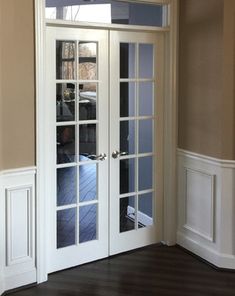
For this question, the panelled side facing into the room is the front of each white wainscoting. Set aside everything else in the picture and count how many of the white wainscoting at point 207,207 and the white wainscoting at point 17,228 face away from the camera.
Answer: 0

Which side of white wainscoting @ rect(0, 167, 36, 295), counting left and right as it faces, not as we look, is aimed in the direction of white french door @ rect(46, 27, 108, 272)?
left

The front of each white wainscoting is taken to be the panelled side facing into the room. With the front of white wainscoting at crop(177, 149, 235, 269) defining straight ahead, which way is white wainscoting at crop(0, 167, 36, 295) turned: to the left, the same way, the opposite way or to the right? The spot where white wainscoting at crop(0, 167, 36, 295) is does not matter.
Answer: to the left

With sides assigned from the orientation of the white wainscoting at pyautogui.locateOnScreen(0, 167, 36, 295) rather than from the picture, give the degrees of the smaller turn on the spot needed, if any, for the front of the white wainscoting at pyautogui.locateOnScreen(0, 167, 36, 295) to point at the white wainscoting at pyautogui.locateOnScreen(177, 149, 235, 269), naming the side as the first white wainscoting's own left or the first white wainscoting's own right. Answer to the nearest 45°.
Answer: approximately 45° to the first white wainscoting's own left

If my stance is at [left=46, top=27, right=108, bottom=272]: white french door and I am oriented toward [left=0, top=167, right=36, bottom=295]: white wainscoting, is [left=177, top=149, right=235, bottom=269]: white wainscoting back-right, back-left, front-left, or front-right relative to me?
back-left

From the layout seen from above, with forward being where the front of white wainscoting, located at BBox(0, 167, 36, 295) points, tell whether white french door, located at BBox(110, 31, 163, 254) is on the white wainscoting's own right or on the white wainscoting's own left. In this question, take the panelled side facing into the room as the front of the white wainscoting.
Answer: on the white wainscoting's own left

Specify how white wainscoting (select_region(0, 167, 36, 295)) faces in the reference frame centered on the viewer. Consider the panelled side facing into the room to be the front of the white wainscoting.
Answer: facing the viewer and to the right of the viewer

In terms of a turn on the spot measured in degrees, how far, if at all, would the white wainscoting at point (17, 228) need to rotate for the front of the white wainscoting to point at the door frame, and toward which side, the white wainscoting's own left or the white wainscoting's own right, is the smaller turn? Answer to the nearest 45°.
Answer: approximately 90° to the white wainscoting's own left

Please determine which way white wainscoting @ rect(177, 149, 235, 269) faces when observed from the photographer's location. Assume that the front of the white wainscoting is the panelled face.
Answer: facing the viewer and to the left of the viewer

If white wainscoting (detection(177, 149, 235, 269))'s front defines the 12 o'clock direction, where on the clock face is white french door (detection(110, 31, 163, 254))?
The white french door is roughly at 2 o'clock from the white wainscoting.

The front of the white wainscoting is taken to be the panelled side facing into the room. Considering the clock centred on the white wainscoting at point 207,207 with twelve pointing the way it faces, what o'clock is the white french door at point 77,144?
The white french door is roughly at 1 o'clock from the white wainscoting.
